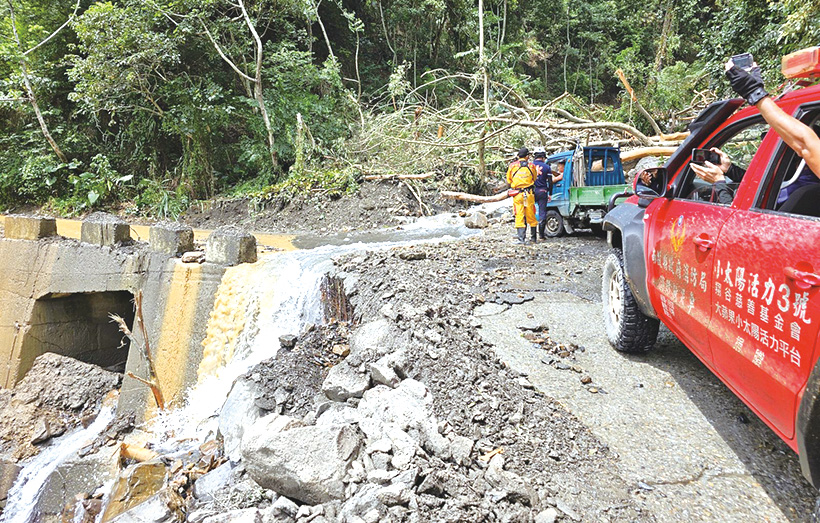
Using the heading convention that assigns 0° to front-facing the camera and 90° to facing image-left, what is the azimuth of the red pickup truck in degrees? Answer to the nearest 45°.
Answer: approximately 135°

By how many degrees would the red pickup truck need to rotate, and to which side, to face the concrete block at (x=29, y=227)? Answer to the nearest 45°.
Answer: approximately 45° to its left

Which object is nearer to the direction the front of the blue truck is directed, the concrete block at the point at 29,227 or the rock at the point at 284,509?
the concrete block
